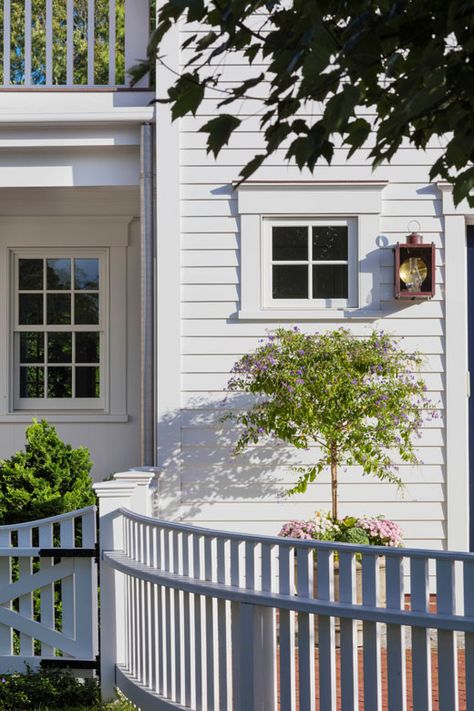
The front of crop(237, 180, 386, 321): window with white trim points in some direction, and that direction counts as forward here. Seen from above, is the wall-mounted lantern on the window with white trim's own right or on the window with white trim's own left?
on the window with white trim's own left

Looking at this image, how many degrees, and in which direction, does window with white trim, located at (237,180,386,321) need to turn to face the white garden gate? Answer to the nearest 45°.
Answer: approximately 45° to its right

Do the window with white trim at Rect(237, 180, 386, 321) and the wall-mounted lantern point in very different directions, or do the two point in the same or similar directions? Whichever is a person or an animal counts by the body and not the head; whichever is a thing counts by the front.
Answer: same or similar directions

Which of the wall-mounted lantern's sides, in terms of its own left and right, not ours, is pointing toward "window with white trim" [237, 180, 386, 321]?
right

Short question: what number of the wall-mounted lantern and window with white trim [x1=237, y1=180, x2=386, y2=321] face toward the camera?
2

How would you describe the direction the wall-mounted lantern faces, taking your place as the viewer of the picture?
facing the viewer

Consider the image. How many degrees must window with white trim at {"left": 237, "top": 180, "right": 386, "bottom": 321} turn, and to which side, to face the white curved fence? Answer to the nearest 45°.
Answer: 0° — it already faces it

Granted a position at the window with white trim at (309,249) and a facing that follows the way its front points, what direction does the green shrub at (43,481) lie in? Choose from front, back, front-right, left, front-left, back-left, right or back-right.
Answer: front-right

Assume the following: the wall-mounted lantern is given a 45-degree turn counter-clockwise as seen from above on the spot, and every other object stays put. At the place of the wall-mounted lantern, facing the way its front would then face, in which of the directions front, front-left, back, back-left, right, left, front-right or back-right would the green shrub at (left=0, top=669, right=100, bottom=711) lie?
right

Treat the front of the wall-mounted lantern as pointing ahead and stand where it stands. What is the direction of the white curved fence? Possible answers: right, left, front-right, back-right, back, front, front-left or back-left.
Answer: front

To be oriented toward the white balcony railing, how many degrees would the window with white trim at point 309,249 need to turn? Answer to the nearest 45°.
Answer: approximately 135° to its right
